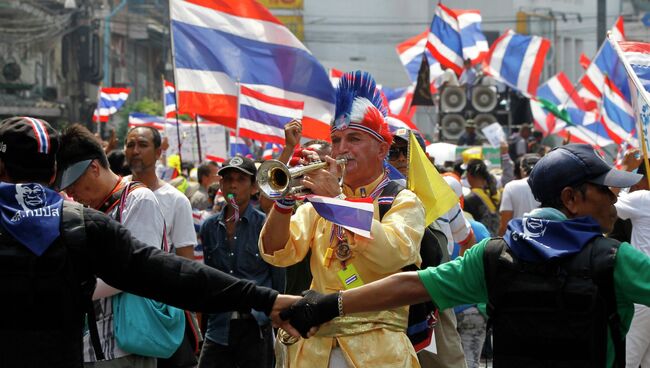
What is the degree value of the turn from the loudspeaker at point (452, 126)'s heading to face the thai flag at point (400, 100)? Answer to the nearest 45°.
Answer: approximately 45° to its right

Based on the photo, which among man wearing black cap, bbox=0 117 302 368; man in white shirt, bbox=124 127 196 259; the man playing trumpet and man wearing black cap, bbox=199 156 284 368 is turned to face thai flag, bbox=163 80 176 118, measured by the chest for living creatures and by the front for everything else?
man wearing black cap, bbox=0 117 302 368

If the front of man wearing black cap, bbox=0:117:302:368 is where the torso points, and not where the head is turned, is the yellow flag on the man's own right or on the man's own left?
on the man's own right

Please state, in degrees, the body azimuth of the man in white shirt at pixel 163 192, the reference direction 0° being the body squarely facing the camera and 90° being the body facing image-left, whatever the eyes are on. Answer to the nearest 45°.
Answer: approximately 45°

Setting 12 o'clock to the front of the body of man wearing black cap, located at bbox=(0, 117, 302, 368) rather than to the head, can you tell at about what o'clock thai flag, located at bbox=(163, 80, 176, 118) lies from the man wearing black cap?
The thai flag is roughly at 12 o'clock from the man wearing black cap.

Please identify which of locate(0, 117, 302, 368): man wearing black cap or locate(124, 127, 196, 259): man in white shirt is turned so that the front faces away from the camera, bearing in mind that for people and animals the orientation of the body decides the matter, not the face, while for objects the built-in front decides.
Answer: the man wearing black cap

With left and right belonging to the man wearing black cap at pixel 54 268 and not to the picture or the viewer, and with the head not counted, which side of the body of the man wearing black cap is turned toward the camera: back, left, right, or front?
back

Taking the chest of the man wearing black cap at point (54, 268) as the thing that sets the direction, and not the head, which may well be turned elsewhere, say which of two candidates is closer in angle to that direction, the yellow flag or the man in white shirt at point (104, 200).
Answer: the man in white shirt
